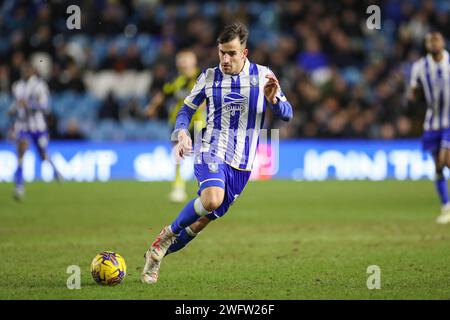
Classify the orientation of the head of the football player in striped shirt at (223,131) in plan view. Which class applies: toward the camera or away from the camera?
toward the camera

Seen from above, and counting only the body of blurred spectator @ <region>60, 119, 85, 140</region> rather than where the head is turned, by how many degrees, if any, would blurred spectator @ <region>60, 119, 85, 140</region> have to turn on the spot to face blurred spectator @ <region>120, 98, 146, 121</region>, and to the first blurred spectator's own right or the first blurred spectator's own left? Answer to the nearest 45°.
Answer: approximately 135° to the first blurred spectator's own left

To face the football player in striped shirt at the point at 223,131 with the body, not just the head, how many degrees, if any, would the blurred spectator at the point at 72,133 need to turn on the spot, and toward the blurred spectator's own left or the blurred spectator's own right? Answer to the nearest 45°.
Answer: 0° — they already face them

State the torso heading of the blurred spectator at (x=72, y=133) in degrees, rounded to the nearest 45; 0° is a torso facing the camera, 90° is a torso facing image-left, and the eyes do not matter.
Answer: approximately 0°

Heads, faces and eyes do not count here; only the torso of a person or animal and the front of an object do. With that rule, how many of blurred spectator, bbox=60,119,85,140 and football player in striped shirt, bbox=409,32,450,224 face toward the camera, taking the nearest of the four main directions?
2

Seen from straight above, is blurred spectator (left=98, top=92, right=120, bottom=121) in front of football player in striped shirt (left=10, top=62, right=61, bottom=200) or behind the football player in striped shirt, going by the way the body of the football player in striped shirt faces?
behind

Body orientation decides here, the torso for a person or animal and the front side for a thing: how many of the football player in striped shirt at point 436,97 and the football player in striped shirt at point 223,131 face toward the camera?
2

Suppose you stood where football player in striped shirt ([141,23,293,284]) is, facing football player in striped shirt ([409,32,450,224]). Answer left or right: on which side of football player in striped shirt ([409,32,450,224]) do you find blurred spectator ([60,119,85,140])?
left

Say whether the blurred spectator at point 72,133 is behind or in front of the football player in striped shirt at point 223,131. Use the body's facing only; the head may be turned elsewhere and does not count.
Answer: behind

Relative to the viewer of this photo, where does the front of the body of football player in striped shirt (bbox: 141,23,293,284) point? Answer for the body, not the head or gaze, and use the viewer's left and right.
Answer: facing the viewer

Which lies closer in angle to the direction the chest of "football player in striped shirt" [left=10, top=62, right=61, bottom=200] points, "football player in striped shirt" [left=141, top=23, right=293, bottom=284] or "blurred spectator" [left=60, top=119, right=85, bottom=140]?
the football player in striped shirt

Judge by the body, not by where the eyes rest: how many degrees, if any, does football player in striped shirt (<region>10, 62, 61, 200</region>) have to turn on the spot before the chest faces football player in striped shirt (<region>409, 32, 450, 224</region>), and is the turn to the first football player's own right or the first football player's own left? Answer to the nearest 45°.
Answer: approximately 90° to the first football player's own left

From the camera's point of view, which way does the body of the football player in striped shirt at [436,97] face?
toward the camera

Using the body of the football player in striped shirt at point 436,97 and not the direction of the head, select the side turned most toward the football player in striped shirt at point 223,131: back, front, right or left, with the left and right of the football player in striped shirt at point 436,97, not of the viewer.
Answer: front
